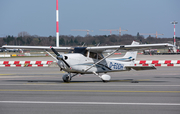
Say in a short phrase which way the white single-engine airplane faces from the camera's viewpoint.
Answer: facing the viewer and to the left of the viewer
